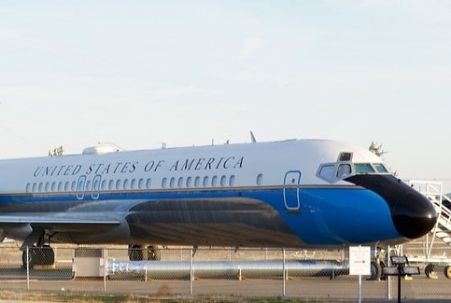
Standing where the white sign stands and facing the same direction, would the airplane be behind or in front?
behind

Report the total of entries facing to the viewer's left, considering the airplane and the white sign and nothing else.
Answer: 0

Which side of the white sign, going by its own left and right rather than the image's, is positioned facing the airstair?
back

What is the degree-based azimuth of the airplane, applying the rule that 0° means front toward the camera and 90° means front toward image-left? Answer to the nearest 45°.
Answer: approximately 315°

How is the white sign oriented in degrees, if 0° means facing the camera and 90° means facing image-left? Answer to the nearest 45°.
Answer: approximately 0°
